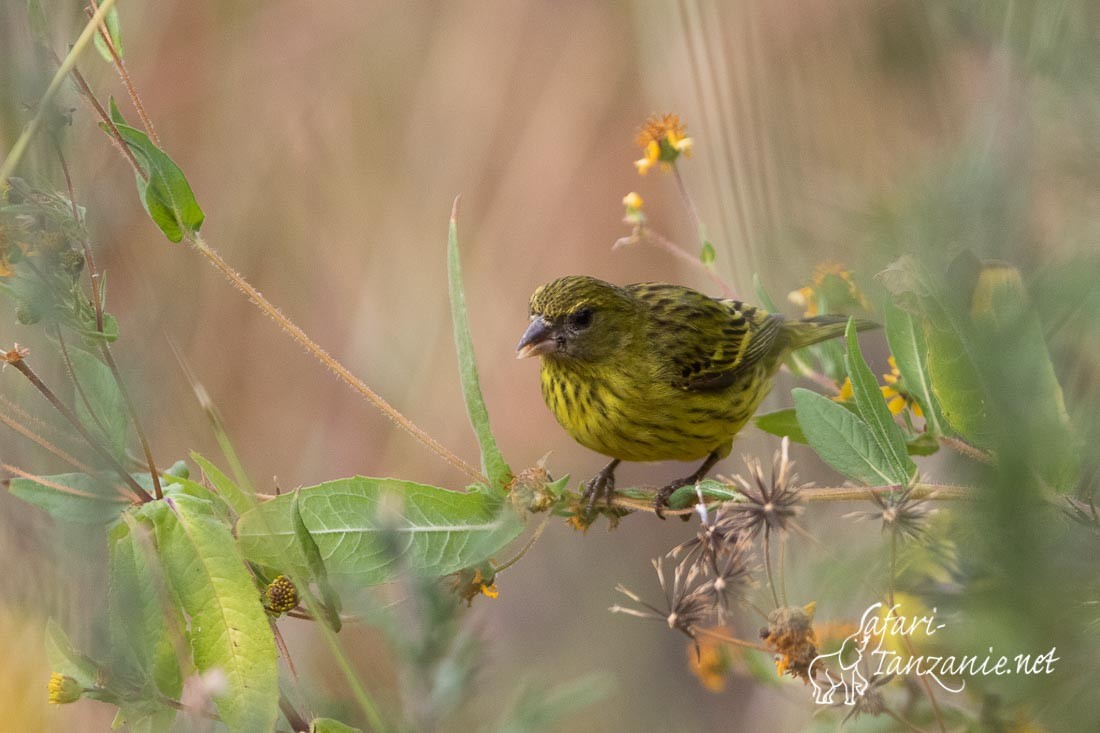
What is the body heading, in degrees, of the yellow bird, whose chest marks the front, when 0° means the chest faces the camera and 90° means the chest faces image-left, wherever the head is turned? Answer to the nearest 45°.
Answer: approximately 45°

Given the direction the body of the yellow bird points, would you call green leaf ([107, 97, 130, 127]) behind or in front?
in front

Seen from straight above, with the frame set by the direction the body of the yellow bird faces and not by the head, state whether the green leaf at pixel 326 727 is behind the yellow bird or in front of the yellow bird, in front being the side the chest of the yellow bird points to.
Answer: in front
